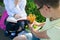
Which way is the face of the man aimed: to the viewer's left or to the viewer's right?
to the viewer's left

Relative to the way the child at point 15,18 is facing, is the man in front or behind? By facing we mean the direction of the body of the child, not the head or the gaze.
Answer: in front
